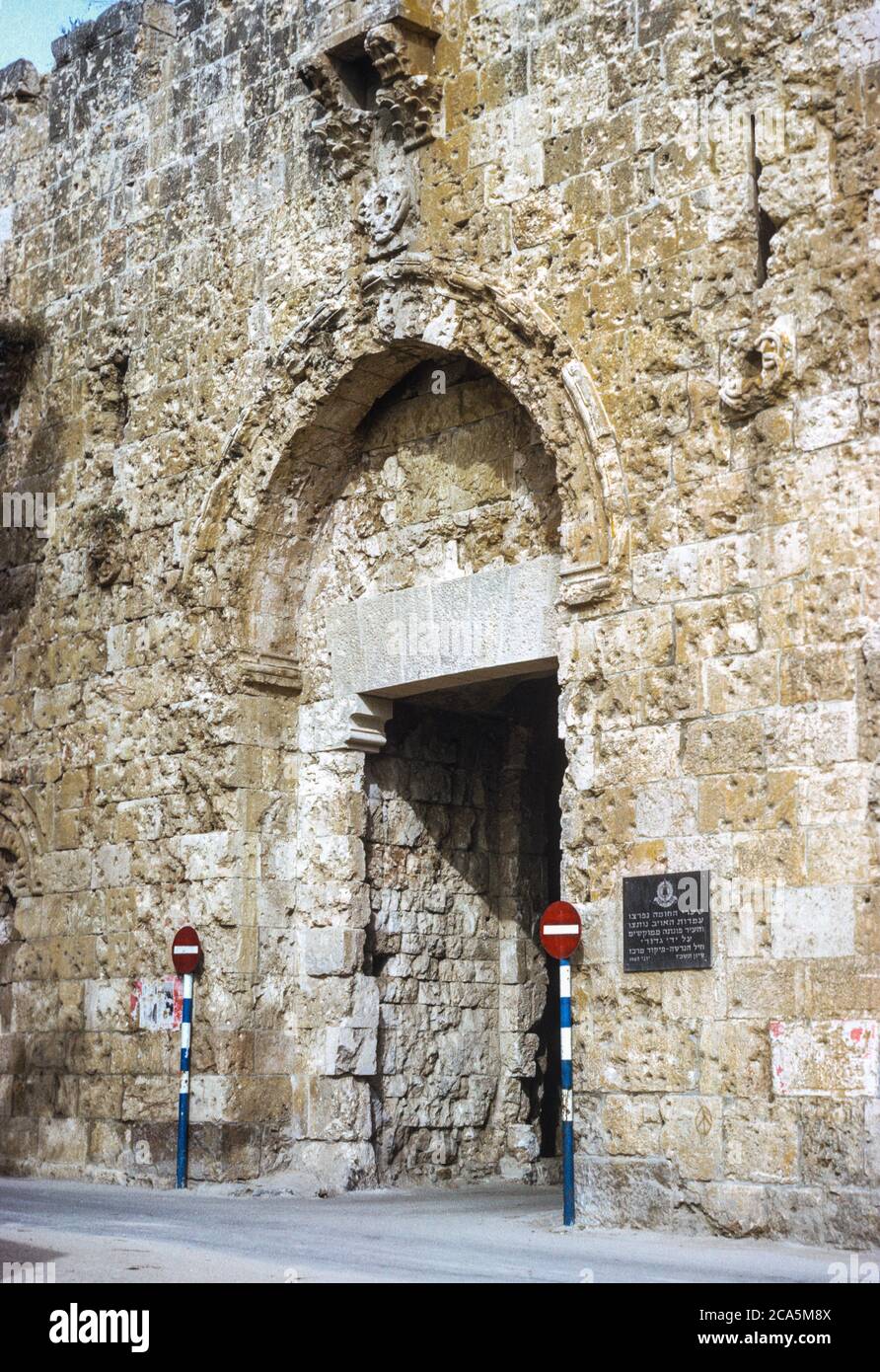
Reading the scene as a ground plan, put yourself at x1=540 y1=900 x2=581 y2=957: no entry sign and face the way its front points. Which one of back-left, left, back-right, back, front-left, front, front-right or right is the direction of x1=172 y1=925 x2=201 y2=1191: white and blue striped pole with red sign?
right

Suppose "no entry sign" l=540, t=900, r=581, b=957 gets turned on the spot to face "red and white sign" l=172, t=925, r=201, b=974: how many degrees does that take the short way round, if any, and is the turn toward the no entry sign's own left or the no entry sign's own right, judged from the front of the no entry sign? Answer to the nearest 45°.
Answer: approximately 90° to the no entry sign's own right

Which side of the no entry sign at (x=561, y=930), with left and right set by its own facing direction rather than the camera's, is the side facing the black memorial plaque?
left

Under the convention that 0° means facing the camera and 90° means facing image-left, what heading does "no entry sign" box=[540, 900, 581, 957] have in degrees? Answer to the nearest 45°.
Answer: approximately 45°
